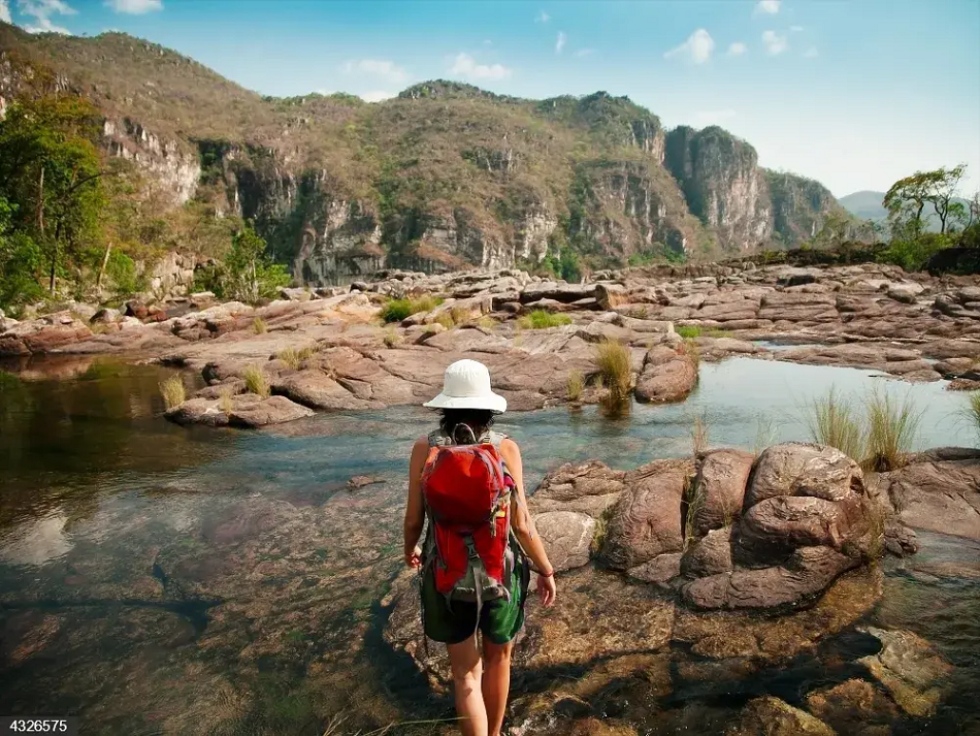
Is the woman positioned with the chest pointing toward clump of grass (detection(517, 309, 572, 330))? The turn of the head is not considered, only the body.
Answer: yes

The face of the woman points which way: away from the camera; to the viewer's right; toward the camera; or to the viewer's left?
away from the camera

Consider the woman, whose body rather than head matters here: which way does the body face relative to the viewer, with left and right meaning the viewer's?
facing away from the viewer

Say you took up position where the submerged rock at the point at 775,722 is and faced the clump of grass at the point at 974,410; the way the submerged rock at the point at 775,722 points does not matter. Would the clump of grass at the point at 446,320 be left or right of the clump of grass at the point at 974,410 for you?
left

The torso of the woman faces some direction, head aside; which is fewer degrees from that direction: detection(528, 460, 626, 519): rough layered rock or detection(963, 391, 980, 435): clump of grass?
the rough layered rock

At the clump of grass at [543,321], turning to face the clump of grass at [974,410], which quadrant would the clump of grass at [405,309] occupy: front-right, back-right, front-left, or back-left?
back-right

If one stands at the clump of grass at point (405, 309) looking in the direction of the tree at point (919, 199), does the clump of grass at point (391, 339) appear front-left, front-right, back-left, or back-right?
back-right

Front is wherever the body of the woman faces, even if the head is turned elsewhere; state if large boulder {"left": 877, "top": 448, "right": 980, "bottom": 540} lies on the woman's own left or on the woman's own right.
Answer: on the woman's own right

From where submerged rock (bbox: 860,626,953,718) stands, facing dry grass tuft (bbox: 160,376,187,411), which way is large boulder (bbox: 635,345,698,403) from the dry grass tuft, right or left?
right

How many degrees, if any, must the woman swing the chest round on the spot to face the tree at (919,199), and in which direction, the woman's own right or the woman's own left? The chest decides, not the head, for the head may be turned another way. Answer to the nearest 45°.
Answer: approximately 45° to the woman's own right

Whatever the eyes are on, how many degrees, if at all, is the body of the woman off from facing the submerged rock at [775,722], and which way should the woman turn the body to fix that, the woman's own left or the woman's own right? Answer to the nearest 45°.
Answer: approximately 90° to the woman's own right
